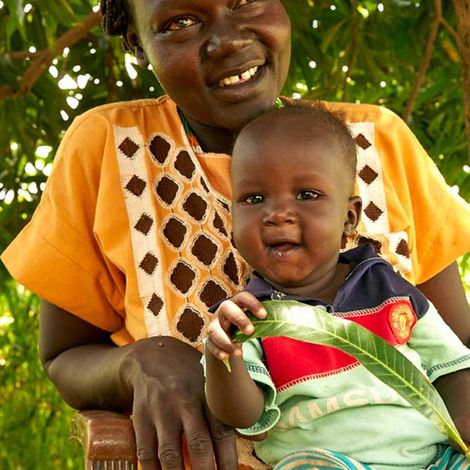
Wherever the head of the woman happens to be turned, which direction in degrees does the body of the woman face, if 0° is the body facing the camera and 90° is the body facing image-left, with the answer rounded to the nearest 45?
approximately 0°

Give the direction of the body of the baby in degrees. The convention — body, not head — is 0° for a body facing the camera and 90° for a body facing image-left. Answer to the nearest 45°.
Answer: approximately 0°
